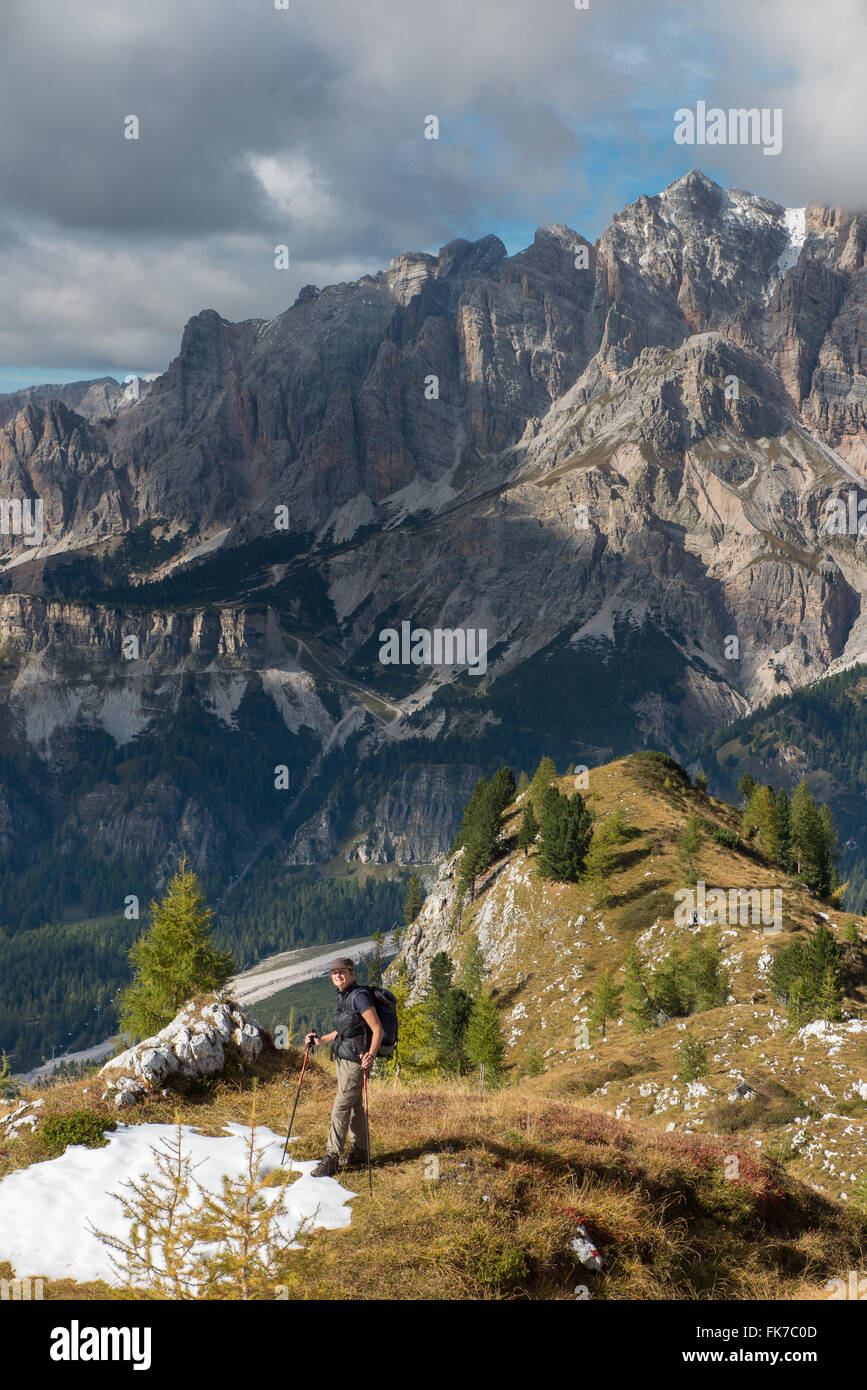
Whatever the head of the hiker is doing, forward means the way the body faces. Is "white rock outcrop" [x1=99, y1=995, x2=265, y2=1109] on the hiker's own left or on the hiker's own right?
on the hiker's own right

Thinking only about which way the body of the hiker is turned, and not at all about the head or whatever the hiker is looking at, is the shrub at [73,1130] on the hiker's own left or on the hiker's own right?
on the hiker's own right

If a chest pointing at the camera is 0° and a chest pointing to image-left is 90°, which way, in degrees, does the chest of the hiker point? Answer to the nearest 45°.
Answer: approximately 45°

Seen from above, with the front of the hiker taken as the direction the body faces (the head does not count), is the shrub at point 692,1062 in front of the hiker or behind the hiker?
behind
